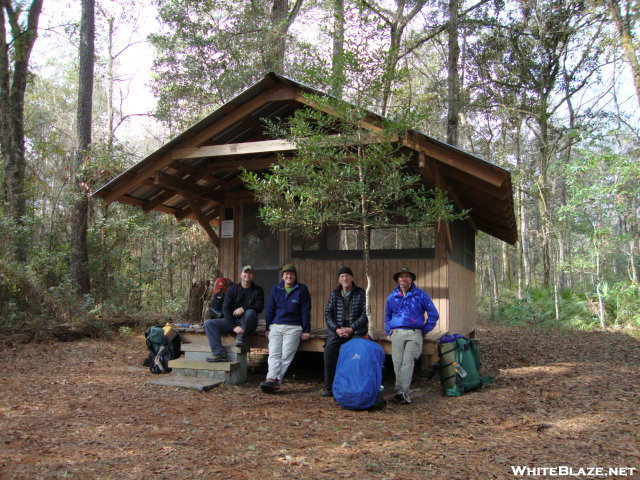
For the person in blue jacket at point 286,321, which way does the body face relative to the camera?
toward the camera

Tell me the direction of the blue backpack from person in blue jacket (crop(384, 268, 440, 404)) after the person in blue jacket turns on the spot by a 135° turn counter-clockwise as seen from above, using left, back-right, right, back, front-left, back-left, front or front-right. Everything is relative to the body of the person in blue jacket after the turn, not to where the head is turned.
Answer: back

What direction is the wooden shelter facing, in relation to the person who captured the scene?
facing the viewer

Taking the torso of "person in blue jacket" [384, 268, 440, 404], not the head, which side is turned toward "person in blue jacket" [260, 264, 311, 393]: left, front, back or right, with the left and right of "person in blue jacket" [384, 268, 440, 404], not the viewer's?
right

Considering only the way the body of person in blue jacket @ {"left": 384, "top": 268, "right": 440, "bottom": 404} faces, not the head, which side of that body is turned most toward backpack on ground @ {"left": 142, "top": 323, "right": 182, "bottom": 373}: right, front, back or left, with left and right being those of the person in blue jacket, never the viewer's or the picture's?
right
